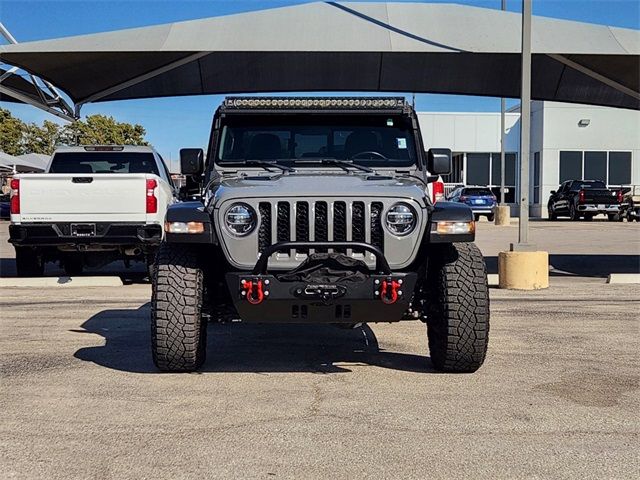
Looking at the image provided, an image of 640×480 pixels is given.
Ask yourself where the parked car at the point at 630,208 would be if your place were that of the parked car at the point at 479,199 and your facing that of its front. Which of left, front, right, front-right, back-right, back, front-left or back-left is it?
back-right

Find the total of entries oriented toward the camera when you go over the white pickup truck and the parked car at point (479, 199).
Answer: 0

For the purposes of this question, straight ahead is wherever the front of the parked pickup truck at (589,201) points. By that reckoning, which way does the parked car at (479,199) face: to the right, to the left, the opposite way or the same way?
the same way

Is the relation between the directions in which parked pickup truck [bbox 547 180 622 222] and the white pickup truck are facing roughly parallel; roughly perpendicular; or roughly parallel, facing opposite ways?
roughly parallel

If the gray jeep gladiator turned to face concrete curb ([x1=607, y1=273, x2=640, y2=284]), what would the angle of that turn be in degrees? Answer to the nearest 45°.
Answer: approximately 135° to its left

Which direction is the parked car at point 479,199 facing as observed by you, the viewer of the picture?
facing away from the viewer and to the left of the viewer

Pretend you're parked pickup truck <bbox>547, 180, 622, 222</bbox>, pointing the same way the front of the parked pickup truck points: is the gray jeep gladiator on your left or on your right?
on your left

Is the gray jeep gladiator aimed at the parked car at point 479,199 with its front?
no

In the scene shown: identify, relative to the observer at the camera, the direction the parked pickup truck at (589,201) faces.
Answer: facing away from the viewer and to the left of the viewer

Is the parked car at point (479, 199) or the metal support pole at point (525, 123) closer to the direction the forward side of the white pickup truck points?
the parked car

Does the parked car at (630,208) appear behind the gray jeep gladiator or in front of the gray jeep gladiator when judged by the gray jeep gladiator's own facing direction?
behind

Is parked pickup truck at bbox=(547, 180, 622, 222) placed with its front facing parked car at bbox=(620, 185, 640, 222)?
no

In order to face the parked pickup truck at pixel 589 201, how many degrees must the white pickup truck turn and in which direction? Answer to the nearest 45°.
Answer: approximately 45° to its right

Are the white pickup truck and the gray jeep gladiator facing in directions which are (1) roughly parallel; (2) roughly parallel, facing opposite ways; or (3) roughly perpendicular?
roughly parallel, facing opposite ways

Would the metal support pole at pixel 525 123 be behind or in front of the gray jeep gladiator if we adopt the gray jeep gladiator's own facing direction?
behind

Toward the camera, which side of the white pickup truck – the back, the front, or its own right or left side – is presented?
back

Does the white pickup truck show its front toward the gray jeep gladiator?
no

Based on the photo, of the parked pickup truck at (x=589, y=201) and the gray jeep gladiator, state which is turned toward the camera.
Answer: the gray jeep gladiator

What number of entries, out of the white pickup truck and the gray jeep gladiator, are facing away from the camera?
1

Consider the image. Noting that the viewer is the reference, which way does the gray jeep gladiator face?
facing the viewer
